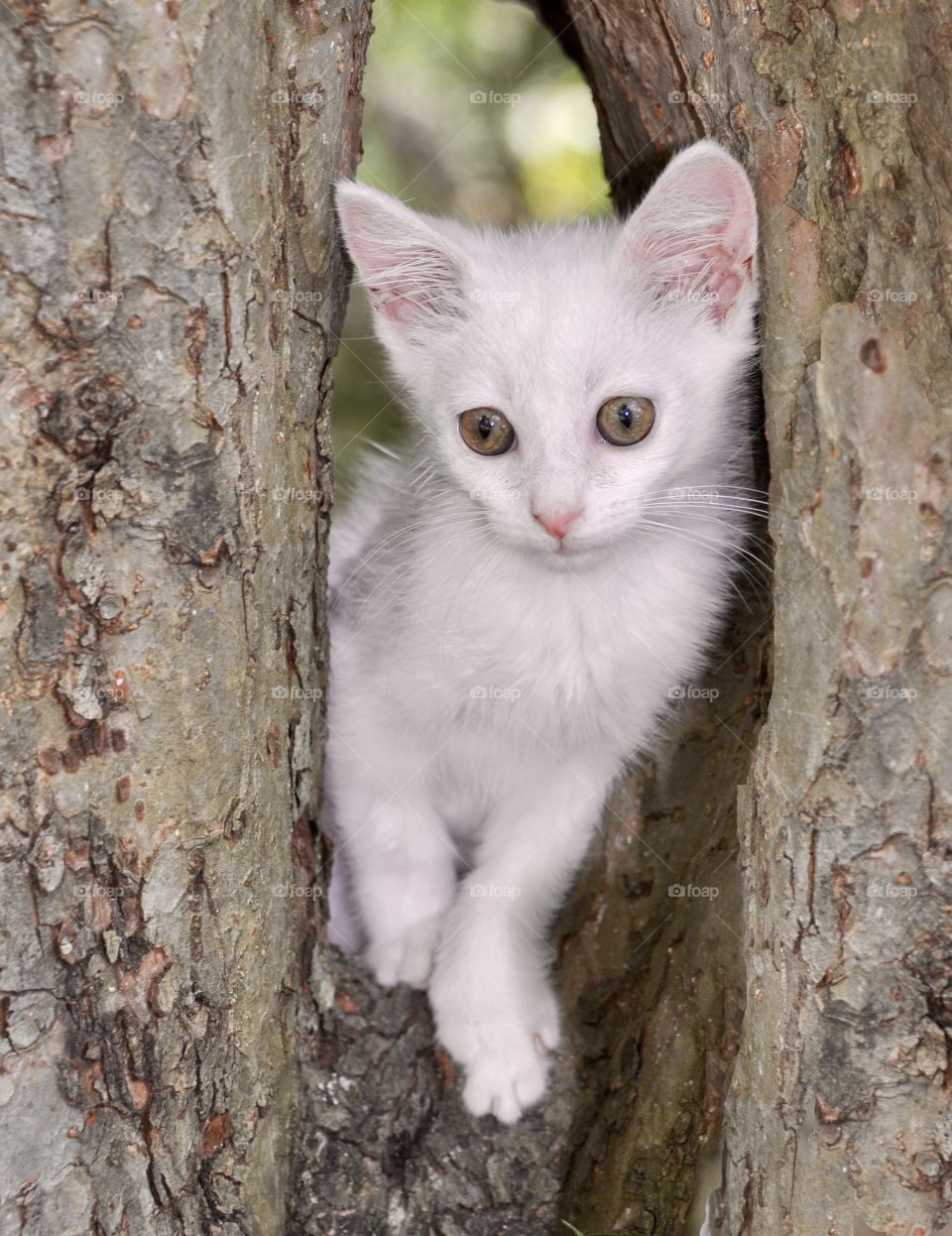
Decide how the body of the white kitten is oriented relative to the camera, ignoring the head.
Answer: toward the camera

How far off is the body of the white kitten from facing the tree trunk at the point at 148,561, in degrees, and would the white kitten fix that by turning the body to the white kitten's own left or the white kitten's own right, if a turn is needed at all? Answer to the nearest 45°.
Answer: approximately 45° to the white kitten's own right
